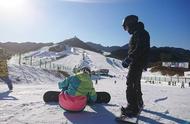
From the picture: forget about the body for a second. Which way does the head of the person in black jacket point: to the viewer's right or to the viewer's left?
to the viewer's left

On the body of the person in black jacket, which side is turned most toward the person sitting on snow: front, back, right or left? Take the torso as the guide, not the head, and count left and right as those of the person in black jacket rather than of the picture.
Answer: front

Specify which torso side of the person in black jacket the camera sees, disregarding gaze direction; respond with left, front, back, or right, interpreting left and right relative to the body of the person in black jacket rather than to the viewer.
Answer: left
